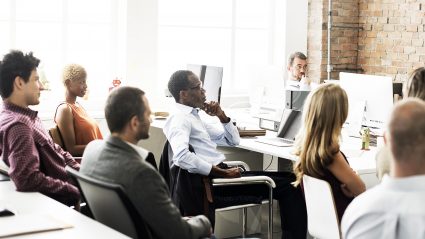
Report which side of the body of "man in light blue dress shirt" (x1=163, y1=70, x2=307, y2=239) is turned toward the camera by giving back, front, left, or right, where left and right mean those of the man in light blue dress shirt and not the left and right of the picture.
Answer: right

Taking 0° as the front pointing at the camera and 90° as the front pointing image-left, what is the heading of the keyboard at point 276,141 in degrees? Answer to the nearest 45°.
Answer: approximately 45°

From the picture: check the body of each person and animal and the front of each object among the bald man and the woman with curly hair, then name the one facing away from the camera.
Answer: the bald man

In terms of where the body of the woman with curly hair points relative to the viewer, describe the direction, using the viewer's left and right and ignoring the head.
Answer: facing the viewer and to the right of the viewer

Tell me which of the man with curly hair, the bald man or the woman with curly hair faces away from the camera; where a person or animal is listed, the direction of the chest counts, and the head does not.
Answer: the bald man

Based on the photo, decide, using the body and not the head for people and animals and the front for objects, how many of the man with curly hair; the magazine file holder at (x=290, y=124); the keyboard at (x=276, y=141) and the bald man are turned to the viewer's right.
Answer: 1

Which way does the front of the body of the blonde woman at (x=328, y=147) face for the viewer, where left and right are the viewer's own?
facing away from the viewer and to the right of the viewer

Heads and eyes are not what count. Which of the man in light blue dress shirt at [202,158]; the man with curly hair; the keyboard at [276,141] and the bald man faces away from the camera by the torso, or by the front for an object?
the bald man

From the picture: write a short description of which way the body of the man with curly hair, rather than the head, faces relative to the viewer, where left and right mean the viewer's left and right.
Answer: facing to the right of the viewer

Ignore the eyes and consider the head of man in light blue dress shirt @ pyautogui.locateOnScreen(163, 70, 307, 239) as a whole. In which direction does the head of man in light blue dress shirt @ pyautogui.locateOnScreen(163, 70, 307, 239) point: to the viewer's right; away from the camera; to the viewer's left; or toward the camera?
to the viewer's right

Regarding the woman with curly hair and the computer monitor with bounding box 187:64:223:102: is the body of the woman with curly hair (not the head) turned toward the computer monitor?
no

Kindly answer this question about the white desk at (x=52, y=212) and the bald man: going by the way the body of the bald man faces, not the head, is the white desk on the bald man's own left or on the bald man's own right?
on the bald man's own left

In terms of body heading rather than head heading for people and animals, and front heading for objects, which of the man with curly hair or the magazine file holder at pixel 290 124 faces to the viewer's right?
the man with curly hair

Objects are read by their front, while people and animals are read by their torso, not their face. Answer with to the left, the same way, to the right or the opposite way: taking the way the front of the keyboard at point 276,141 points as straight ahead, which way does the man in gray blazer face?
the opposite way

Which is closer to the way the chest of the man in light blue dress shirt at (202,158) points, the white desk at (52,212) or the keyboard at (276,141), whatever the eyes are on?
the keyboard

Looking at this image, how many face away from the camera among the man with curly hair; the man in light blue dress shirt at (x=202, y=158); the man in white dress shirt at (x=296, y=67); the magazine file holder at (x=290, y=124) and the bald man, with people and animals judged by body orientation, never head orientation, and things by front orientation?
1

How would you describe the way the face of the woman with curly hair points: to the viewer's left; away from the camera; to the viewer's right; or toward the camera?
to the viewer's right

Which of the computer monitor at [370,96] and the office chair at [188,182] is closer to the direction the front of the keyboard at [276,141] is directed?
the office chair

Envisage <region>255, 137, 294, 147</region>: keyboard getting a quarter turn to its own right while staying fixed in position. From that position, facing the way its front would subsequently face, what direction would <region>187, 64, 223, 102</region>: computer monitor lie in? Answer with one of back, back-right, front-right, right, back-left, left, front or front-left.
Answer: front

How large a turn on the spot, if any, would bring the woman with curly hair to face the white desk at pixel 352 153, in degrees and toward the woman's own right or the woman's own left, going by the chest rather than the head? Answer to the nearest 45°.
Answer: approximately 45° to the woman's own left

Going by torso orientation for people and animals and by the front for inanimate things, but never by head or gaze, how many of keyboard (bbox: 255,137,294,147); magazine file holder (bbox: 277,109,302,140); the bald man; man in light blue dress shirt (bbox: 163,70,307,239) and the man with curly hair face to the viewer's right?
2
